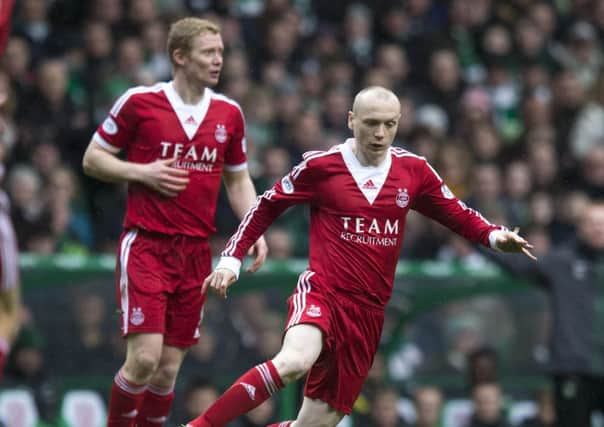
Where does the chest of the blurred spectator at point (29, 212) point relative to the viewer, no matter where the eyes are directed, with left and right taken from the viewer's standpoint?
facing the viewer

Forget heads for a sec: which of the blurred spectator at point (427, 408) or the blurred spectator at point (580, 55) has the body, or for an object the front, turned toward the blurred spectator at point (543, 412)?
the blurred spectator at point (580, 55)

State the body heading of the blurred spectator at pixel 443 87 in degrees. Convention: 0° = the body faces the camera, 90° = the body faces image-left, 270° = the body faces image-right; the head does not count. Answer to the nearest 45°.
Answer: approximately 0°

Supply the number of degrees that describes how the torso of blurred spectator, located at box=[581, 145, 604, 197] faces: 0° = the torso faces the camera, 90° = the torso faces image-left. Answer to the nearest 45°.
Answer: approximately 0°

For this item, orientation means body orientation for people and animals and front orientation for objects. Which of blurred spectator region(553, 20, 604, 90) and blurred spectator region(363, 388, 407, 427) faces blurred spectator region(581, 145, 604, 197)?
blurred spectator region(553, 20, 604, 90)

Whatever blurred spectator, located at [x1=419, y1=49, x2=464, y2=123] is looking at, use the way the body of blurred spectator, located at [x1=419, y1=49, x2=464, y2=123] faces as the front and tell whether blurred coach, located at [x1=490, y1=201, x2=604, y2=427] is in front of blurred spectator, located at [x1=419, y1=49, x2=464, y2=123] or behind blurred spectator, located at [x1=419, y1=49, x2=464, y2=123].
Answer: in front
